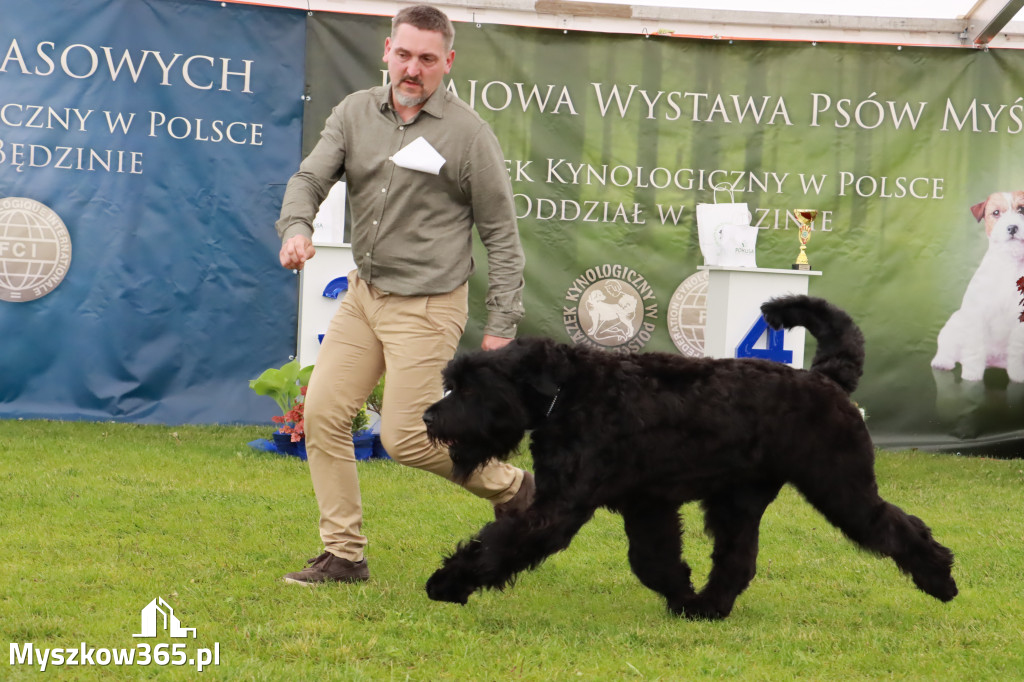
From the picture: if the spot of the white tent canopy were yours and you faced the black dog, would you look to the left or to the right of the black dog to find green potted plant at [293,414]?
right

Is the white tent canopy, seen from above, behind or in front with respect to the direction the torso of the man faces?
behind

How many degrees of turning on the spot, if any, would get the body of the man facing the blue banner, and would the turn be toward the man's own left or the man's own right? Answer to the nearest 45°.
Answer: approximately 90° to the man's own right

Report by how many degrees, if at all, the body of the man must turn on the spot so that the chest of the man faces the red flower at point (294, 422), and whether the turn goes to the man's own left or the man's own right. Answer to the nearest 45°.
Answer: approximately 135° to the man's own right

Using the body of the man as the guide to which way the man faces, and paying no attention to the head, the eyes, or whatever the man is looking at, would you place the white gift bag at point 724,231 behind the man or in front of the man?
behind

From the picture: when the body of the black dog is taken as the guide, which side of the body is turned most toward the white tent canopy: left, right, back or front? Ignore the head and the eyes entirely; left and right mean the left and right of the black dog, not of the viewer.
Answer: right

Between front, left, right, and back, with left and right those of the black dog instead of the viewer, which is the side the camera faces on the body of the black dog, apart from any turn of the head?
left

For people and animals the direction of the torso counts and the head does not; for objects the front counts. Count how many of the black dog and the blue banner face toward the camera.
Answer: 1

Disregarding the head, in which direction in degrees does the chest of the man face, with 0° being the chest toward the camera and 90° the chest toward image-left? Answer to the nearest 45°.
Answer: approximately 45°
